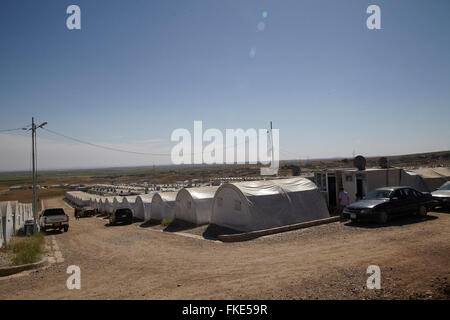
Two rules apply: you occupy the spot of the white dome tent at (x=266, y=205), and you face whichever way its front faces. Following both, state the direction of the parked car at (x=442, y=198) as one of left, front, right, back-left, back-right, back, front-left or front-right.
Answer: back-left

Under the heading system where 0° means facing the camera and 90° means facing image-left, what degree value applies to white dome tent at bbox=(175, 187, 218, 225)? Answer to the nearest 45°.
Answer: approximately 45°

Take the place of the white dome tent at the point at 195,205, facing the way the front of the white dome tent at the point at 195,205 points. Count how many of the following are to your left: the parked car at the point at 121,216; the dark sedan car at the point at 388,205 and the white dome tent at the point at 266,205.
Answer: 2

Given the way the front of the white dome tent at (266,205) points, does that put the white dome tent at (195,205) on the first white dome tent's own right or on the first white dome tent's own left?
on the first white dome tent's own right

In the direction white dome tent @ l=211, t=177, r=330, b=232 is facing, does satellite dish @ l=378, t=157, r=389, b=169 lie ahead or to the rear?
to the rear

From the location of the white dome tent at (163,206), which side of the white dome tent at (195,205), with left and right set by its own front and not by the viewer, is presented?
right

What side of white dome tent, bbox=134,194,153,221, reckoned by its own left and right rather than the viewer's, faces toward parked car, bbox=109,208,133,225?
front

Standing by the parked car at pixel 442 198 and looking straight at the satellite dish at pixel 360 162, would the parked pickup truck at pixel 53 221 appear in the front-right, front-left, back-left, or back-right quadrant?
front-left

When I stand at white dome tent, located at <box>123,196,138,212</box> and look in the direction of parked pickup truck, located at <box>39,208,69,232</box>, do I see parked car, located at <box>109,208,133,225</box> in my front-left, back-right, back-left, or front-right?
front-left

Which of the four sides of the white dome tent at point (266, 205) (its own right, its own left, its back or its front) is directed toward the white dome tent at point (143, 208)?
right

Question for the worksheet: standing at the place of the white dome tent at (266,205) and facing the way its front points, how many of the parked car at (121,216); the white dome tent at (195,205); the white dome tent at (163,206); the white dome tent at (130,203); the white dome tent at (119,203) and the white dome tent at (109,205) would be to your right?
6

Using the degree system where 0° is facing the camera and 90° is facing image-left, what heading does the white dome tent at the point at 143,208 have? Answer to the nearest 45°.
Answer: approximately 45°
